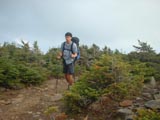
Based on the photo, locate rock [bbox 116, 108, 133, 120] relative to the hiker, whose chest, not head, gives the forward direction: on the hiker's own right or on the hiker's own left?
on the hiker's own left

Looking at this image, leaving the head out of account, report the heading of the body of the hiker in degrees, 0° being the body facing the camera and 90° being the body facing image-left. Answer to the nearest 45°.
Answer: approximately 45°

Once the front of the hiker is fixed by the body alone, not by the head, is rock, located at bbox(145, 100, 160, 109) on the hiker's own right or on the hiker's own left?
on the hiker's own left

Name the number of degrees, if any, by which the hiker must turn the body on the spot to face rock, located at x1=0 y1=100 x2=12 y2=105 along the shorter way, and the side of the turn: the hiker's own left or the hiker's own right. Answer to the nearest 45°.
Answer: approximately 45° to the hiker's own right

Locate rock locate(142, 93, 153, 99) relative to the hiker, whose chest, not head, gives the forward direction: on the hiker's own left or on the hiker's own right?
on the hiker's own left

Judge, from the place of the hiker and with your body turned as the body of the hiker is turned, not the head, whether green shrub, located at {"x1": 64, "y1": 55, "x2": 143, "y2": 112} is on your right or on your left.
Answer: on your left

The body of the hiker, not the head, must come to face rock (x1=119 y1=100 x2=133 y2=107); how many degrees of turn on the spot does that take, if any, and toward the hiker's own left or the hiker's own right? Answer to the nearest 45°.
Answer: approximately 90° to the hiker's own left

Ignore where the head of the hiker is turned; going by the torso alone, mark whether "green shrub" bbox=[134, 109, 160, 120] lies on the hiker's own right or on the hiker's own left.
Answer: on the hiker's own left
